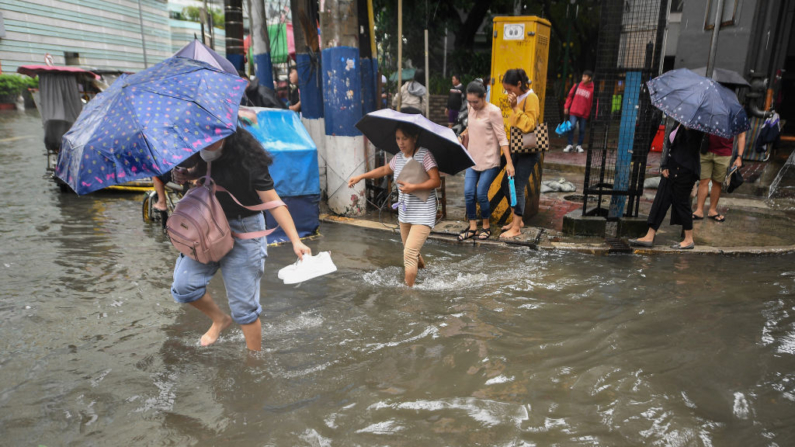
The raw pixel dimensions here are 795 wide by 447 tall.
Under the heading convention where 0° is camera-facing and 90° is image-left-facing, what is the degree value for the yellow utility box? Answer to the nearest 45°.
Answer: approximately 45°

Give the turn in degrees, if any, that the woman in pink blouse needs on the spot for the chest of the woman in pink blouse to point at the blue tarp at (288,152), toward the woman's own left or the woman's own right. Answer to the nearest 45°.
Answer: approximately 45° to the woman's own right

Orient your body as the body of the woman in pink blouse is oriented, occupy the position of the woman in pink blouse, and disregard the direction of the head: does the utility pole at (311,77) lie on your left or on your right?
on your right

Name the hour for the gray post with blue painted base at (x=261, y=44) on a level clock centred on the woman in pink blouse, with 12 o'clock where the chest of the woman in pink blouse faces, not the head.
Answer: The gray post with blue painted base is roughly at 3 o'clock from the woman in pink blouse.

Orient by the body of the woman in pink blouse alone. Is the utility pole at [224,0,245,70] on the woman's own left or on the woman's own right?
on the woman's own right

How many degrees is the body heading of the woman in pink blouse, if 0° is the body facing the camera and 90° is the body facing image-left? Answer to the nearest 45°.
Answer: approximately 45°

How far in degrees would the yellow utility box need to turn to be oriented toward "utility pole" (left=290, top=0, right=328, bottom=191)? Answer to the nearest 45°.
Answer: approximately 45° to its right

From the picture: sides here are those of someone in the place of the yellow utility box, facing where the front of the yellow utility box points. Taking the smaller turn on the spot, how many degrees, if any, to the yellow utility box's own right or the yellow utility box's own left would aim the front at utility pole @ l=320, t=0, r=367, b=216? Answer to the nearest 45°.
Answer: approximately 45° to the yellow utility box's own right

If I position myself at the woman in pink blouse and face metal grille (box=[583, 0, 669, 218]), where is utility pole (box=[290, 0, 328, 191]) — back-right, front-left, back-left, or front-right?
back-left

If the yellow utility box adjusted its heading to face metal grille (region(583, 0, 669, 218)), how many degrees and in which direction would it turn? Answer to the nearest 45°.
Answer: approximately 135° to its left

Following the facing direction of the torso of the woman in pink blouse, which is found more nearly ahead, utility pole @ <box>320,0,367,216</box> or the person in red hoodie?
the utility pole
